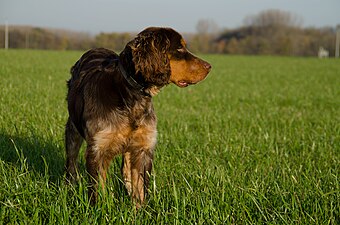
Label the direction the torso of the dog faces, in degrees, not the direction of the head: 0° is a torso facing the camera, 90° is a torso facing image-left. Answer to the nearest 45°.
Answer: approximately 315°
